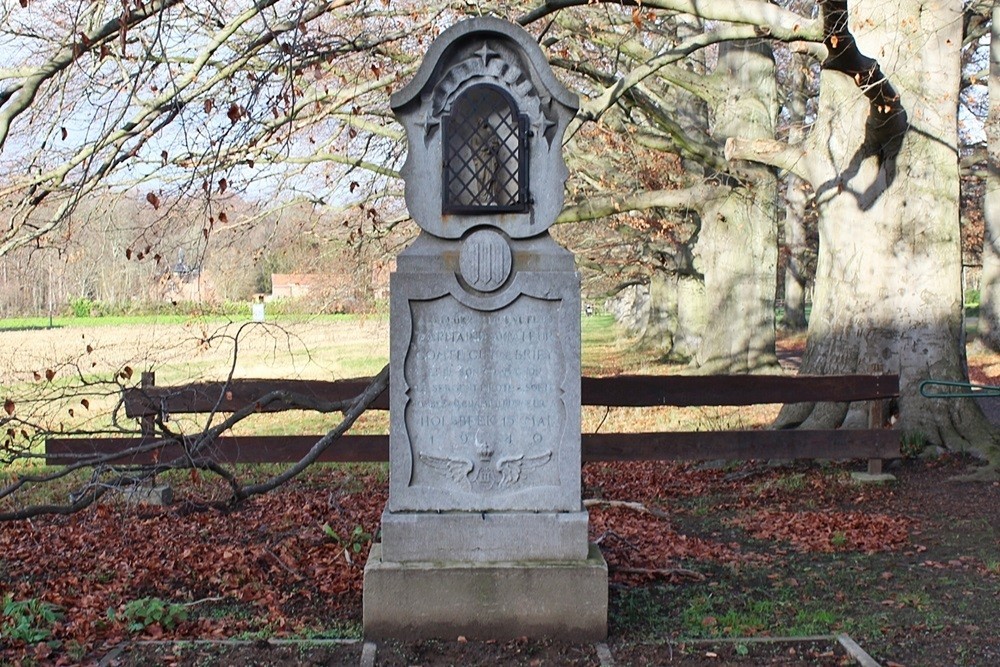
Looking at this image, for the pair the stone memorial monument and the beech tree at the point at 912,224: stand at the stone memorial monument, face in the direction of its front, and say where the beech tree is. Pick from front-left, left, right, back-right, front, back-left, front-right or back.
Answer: back-left

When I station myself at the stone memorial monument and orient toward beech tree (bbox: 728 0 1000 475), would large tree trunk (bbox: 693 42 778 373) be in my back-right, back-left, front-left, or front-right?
front-left

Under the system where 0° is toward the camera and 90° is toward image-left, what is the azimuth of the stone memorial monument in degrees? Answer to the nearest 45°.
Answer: approximately 0°

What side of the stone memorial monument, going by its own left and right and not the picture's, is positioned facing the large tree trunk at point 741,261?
back

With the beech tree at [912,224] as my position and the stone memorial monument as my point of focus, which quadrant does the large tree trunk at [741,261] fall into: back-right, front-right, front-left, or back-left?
back-right

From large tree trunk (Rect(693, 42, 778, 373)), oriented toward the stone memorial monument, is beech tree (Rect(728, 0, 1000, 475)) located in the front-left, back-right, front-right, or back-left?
front-left

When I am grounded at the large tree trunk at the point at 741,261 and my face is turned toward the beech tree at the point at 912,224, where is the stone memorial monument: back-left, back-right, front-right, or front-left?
front-right
